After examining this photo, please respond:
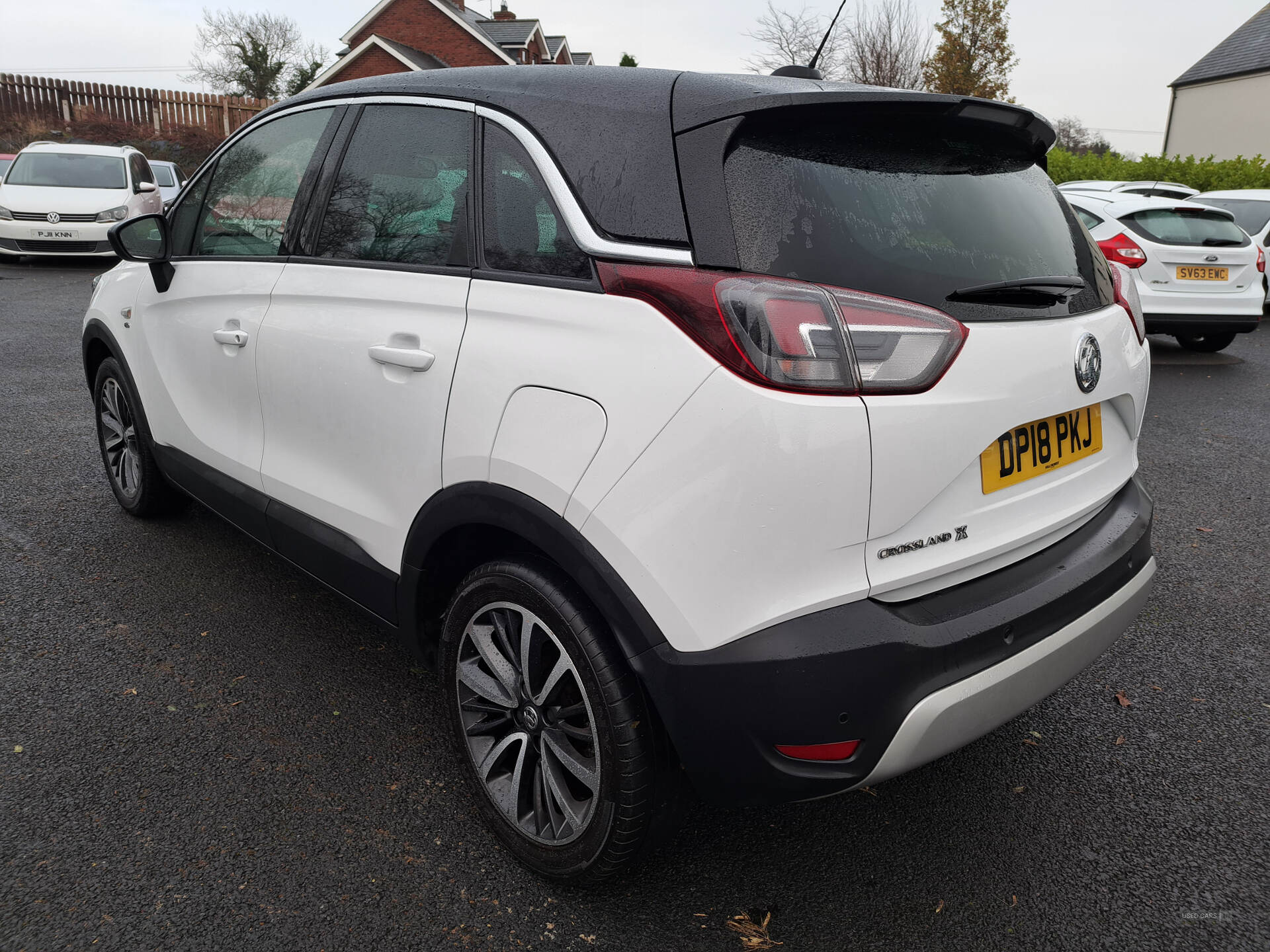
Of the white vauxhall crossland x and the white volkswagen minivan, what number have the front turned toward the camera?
1

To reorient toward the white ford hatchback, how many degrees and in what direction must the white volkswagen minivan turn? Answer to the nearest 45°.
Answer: approximately 45° to its left

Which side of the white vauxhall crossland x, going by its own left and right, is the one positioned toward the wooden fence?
front

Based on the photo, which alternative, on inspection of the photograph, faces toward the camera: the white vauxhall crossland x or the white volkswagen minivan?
the white volkswagen minivan

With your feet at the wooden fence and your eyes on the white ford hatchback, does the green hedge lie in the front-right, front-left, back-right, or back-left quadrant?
front-left

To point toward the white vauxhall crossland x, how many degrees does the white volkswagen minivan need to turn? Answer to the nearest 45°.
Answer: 0° — it already faces it

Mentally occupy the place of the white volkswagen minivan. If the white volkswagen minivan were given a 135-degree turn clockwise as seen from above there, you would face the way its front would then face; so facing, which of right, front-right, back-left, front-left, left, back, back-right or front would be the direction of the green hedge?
back-right

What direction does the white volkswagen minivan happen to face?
toward the camera

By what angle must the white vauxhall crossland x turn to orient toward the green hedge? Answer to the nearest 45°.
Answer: approximately 90° to its right

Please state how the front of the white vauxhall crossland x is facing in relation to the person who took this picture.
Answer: facing away from the viewer and to the left of the viewer

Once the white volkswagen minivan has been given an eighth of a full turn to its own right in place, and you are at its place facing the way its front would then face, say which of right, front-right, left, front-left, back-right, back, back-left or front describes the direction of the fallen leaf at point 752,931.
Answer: front-left

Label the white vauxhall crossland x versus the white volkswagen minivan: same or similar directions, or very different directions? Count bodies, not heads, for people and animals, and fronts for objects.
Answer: very different directions
